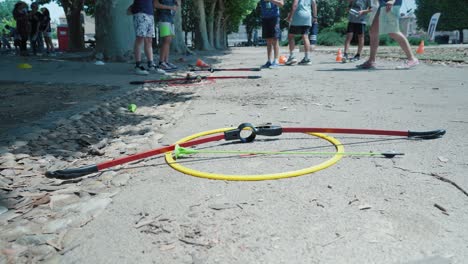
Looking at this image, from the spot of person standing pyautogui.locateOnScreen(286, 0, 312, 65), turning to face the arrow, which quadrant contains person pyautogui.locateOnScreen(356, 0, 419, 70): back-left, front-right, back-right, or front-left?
front-left

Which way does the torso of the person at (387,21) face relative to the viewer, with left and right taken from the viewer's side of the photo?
facing to the left of the viewer

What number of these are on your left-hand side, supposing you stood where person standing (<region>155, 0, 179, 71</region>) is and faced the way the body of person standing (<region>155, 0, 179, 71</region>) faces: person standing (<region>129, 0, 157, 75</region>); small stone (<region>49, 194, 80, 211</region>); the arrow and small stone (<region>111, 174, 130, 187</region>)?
0

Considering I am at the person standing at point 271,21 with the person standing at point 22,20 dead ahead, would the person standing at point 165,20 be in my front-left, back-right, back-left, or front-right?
front-left

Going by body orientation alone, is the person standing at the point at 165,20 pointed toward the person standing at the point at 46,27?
no

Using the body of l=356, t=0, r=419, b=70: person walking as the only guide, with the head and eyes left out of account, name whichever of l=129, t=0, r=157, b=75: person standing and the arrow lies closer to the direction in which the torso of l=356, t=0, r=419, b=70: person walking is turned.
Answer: the person standing

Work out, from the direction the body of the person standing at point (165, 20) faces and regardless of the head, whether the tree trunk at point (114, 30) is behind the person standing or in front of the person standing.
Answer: behind

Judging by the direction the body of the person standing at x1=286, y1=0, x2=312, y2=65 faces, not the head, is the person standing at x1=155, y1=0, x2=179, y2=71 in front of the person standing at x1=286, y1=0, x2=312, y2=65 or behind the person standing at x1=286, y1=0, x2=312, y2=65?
in front
